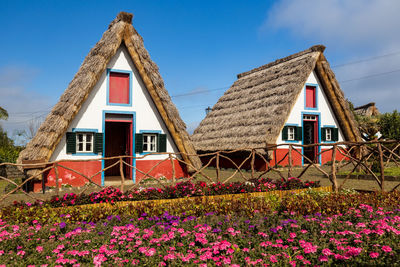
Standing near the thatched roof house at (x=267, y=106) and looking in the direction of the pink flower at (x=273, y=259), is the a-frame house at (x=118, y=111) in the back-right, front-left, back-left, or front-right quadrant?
front-right

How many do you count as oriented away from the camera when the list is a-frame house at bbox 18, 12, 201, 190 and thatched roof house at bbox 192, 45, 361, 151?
0

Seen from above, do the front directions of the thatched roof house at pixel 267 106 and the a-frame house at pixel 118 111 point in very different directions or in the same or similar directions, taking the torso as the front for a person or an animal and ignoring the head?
same or similar directions

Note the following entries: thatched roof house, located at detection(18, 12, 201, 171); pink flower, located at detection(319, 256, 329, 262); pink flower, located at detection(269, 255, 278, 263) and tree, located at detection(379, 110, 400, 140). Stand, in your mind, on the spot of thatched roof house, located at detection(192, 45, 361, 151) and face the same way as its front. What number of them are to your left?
1

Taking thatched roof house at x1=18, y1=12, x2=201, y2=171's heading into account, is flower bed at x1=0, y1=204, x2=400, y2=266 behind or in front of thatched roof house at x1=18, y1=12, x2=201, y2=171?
in front

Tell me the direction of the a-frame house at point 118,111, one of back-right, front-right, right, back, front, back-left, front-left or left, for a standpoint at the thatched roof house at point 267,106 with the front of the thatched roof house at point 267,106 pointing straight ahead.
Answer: right

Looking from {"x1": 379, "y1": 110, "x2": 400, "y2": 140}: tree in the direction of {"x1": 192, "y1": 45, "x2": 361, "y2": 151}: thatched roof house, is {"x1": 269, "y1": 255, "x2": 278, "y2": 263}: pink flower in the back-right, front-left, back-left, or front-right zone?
front-left

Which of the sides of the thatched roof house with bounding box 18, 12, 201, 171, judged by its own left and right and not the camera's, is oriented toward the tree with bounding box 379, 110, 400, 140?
left

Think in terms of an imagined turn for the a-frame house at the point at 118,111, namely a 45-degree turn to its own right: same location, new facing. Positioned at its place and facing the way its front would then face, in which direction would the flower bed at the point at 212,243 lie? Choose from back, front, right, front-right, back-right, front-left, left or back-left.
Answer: front-left

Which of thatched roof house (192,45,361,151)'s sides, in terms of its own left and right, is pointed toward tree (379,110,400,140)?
left

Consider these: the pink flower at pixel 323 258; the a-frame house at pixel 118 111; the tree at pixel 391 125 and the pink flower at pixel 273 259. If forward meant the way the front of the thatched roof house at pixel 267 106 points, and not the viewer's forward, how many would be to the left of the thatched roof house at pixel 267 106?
1

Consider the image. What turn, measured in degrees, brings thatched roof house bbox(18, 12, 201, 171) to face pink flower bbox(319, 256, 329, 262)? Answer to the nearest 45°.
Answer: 0° — it already faces it

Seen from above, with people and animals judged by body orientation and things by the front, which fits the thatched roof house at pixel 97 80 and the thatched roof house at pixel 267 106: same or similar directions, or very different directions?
same or similar directions

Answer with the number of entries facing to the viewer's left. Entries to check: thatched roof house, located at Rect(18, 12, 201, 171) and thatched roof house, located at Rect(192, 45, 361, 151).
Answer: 0

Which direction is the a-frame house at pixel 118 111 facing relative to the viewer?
toward the camera

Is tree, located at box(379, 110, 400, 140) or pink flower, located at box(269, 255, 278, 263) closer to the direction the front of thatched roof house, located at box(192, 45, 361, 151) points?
the pink flower

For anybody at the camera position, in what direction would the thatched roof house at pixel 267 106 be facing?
facing the viewer and to the right of the viewer

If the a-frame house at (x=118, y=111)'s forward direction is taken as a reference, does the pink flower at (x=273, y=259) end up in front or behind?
in front

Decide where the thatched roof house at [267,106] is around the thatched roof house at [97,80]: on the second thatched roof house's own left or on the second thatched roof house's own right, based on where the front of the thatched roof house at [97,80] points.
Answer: on the second thatched roof house's own left
